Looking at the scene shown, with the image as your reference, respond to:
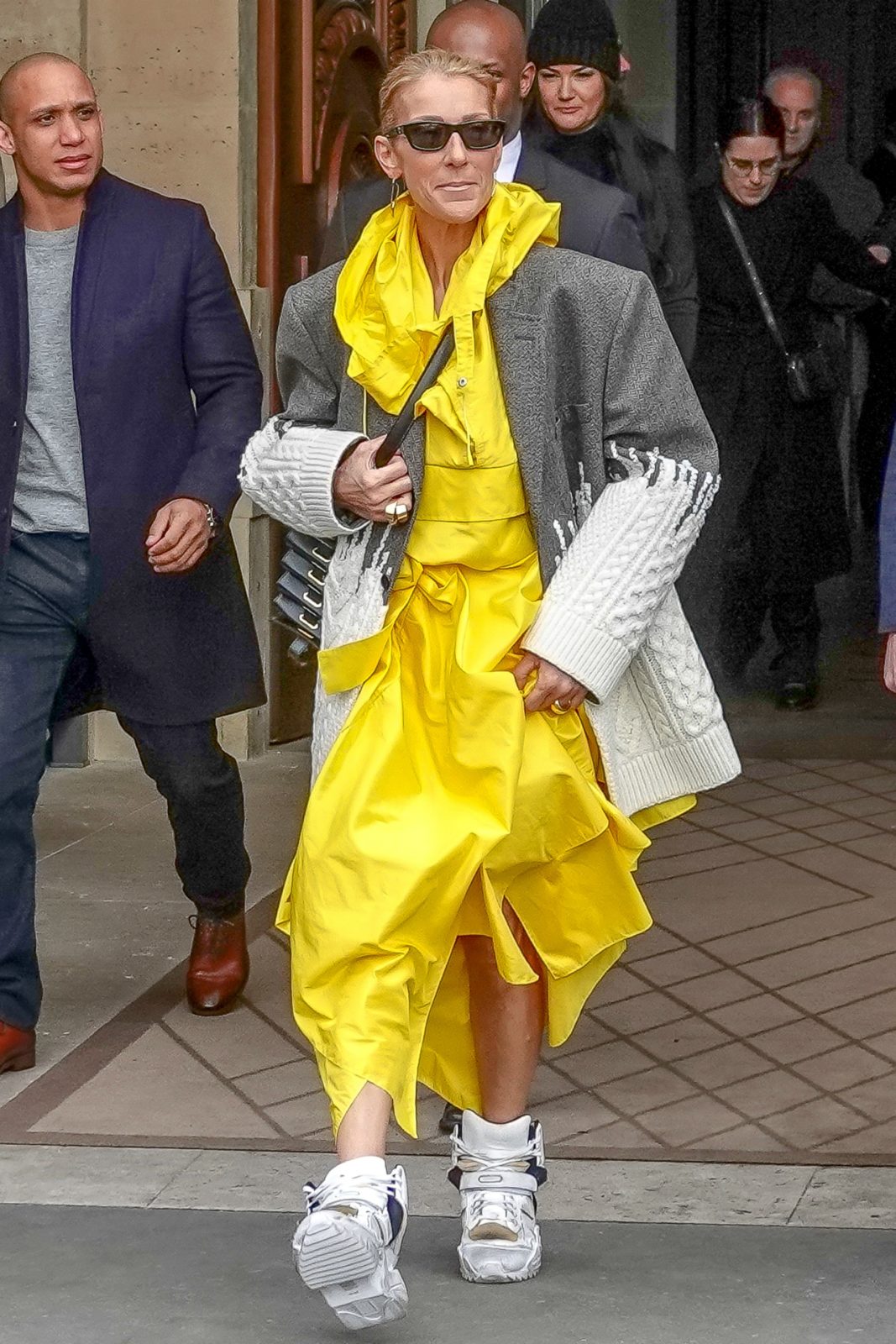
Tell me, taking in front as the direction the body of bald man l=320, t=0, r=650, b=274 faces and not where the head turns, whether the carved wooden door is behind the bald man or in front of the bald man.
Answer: behind

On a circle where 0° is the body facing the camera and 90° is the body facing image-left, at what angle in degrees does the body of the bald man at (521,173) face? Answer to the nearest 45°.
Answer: approximately 0°

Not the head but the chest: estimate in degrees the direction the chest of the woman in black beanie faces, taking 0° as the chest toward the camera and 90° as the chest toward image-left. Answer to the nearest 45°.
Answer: approximately 45°

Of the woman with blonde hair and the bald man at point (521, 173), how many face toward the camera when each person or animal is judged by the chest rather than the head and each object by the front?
2

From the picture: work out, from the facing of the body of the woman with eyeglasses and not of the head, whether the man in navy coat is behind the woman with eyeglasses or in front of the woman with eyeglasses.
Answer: in front

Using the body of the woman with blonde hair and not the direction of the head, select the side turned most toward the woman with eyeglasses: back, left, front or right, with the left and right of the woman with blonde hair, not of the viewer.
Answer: back

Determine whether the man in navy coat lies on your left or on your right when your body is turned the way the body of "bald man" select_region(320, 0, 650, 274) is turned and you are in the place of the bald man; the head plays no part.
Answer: on your right

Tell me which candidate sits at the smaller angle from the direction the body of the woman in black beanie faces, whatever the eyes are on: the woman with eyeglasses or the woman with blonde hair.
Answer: the woman with blonde hair

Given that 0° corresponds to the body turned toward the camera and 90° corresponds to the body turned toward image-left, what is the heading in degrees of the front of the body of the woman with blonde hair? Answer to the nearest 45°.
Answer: approximately 0°

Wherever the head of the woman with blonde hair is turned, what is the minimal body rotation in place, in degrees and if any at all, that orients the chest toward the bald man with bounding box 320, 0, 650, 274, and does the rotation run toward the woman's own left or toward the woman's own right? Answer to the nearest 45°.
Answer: approximately 180°

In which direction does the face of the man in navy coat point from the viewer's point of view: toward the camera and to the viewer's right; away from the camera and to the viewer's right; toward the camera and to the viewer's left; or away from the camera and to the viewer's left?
toward the camera and to the viewer's right

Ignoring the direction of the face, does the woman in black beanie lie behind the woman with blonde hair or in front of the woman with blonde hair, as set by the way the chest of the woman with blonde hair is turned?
behind

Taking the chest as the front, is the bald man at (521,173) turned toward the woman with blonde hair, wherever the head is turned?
yes

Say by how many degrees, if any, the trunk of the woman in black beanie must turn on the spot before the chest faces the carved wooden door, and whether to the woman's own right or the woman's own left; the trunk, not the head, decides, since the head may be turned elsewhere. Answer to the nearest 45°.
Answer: approximately 90° to the woman's own right
